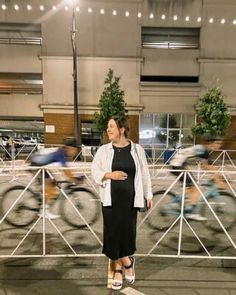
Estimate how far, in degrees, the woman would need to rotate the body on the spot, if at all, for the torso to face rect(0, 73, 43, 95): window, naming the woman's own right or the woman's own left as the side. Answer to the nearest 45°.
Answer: approximately 180°

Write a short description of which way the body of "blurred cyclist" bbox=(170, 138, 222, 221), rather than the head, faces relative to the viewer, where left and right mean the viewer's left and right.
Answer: facing to the right of the viewer

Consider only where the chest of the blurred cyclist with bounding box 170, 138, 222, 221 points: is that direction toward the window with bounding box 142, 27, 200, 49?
no

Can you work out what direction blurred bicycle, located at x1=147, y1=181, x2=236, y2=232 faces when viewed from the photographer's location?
facing to the right of the viewer

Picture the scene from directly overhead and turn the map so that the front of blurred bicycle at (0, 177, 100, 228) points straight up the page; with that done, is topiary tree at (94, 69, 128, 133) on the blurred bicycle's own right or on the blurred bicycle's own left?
on the blurred bicycle's own left

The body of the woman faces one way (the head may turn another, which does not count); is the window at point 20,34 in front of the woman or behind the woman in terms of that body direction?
behind

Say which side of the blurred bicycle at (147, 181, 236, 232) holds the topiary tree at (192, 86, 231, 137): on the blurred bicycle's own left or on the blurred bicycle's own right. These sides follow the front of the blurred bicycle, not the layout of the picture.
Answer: on the blurred bicycle's own left

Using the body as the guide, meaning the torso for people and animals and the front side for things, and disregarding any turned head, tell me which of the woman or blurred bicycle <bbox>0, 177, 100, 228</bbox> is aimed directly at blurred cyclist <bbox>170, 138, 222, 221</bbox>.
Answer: the blurred bicycle

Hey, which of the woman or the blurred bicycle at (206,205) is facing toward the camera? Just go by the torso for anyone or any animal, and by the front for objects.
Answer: the woman

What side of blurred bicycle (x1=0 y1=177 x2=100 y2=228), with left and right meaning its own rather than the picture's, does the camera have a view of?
right

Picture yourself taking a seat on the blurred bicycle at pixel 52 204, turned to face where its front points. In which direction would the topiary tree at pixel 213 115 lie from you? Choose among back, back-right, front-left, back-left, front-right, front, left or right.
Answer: front-left

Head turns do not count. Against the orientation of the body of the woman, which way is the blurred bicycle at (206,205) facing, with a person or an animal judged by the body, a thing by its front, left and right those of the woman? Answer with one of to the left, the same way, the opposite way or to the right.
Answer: to the left

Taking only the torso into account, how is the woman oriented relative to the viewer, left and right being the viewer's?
facing the viewer

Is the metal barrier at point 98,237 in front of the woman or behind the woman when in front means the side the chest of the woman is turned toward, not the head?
behind
